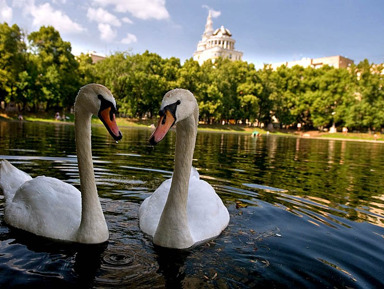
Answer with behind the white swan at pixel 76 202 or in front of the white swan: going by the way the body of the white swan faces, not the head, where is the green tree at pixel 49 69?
behind

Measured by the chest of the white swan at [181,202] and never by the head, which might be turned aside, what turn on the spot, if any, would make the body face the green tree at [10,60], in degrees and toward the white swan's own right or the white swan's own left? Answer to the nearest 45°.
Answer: approximately 135° to the white swan's own right

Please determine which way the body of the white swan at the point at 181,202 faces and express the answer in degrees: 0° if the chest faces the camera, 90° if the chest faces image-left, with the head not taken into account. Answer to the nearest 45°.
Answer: approximately 0°

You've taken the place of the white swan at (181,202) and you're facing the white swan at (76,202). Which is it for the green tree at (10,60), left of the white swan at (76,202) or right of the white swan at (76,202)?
right

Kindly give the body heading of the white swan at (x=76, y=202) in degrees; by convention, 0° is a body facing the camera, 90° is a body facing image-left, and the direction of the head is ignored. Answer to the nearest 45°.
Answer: approximately 315°

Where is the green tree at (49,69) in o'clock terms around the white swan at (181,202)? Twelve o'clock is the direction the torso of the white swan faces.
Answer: The green tree is roughly at 5 o'clock from the white swan.

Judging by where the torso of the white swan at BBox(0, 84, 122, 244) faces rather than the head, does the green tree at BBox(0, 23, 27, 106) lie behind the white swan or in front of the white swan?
behind

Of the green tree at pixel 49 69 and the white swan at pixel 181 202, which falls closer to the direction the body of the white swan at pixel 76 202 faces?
the white swan

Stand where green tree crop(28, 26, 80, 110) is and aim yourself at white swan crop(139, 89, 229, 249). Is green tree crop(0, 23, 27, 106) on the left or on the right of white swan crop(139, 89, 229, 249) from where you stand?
right

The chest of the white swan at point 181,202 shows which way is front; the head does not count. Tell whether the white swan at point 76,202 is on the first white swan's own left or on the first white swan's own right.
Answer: on the first white swan's own right
